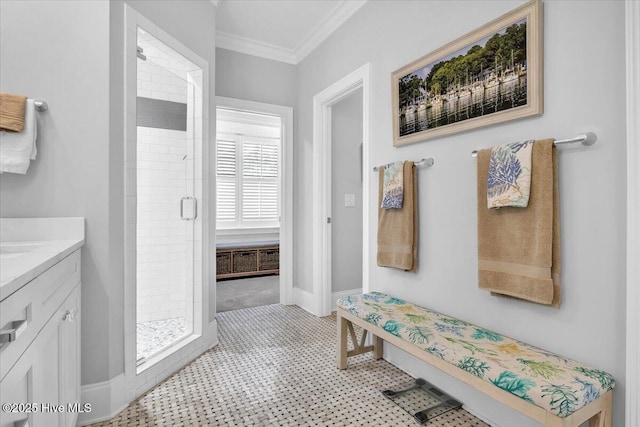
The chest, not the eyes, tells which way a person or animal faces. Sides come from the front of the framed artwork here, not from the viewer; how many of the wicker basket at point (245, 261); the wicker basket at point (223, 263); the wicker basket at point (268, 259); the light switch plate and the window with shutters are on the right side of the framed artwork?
5

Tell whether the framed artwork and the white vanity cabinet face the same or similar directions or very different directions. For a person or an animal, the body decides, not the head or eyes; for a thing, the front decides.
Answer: very different directions

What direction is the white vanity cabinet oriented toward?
to the viewer's right

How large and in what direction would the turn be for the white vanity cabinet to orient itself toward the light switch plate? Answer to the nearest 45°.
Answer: approximately 45° to its left

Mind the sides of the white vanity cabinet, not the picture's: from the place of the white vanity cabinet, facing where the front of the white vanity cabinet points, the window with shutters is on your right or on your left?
on your left

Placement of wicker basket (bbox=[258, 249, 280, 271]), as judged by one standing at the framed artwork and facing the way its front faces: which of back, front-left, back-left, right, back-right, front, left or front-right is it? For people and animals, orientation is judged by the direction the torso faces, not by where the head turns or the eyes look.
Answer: right

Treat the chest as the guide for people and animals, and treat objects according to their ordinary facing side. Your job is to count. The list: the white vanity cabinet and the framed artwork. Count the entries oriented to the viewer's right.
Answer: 1

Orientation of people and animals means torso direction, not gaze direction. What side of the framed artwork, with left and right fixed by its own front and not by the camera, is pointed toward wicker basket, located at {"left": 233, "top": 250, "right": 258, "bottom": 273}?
right

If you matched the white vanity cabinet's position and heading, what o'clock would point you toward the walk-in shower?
The walk-in shower is roughly at 10 o'clock from the white vanity cabinet.

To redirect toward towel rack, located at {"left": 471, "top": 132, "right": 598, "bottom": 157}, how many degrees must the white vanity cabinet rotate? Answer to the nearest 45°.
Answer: approximately 45° to its right
